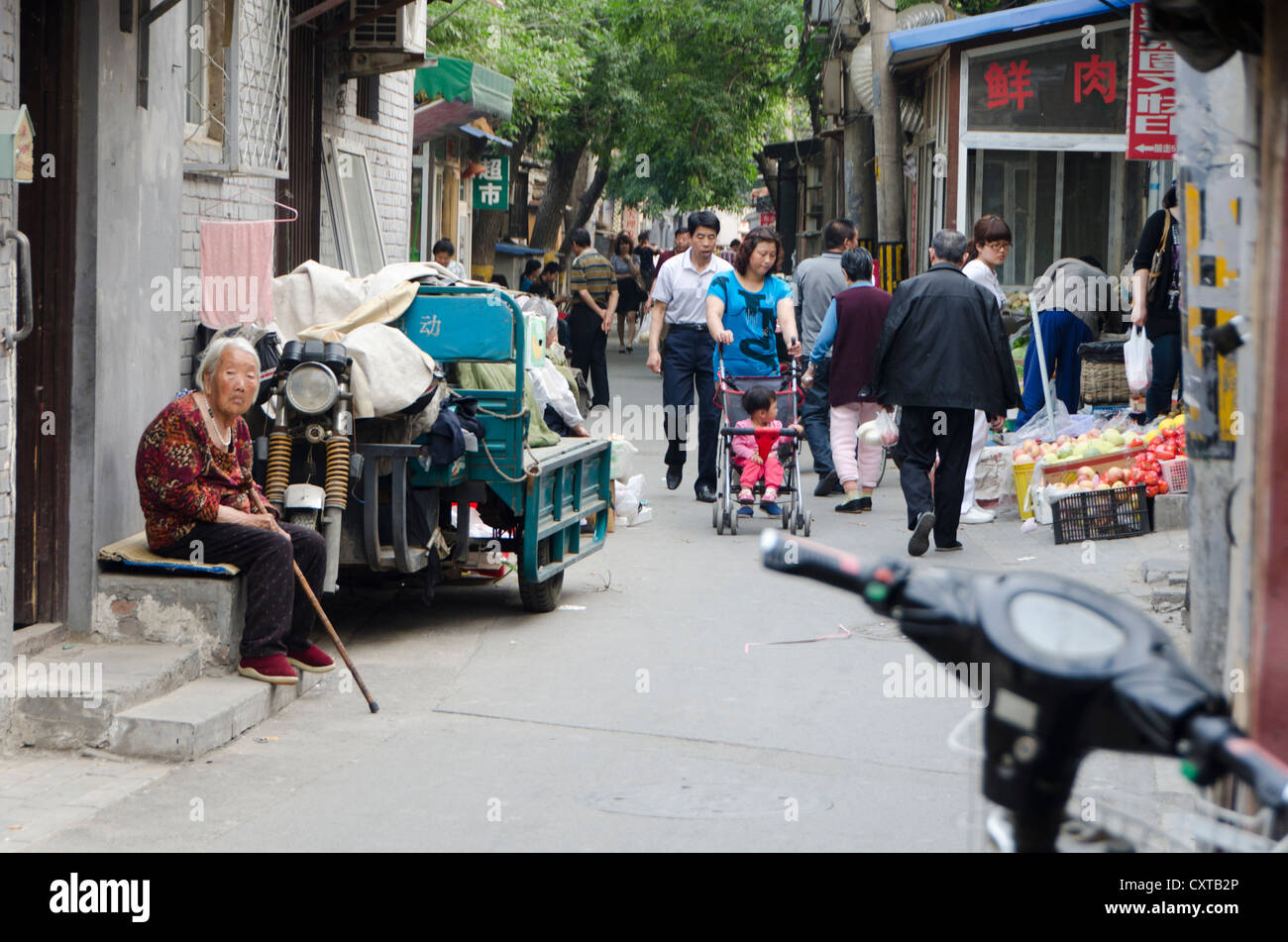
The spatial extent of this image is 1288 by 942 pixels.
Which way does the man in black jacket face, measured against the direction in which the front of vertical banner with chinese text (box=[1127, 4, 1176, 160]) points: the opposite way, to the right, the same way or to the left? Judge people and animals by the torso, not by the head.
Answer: the opposite way

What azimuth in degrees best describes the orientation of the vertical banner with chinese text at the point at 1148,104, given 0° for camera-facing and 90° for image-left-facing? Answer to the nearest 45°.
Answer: approximately 0°

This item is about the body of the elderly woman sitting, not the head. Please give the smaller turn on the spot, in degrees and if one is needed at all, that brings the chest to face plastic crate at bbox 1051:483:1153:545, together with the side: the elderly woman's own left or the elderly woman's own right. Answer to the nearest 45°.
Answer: approximately 90° to the elderly woman's own left

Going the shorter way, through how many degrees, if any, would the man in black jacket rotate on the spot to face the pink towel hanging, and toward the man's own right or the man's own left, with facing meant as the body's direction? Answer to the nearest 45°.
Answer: approximately 135° to the man's own left
